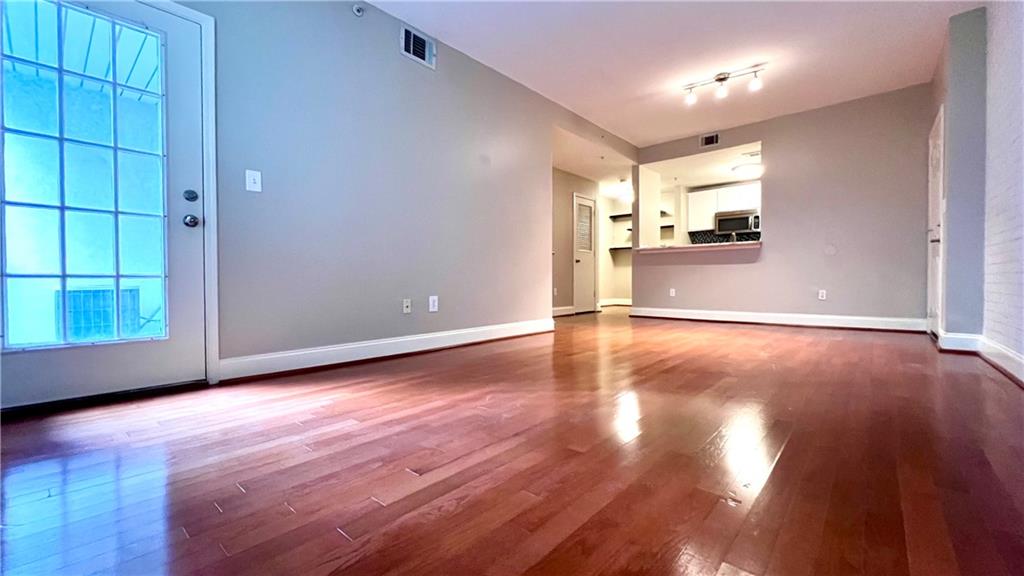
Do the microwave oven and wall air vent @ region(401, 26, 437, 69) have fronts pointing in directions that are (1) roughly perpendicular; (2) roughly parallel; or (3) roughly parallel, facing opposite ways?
roughly perpendicular

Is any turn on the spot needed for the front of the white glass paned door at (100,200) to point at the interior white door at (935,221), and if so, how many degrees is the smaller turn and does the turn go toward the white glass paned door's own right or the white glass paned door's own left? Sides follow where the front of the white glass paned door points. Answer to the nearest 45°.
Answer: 0° — it already faces it

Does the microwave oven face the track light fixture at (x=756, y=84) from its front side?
yes

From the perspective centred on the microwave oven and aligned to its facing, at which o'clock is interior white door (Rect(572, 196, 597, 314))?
The interior white door is roughly at 2 o'clock from the microwave oven.

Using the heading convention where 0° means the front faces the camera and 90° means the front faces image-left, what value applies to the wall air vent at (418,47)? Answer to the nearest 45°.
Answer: approximately 315°

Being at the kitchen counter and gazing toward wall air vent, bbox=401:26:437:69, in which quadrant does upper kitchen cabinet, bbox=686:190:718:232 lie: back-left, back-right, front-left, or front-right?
back-right

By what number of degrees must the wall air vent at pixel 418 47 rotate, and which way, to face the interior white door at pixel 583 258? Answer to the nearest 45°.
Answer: approximately 90° to its left

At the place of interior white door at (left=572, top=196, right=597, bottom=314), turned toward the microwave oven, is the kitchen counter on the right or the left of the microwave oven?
right

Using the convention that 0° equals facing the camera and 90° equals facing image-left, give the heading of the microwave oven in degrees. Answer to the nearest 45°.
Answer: approximately 0°

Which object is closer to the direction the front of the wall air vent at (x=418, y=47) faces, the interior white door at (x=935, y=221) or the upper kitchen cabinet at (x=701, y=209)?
the interior white door

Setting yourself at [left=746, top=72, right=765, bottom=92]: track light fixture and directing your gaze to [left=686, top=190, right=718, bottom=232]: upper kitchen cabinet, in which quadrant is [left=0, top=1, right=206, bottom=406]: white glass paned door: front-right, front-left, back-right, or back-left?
back-left

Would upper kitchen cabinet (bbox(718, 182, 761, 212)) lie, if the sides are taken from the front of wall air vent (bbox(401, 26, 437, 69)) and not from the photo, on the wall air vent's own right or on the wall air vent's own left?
on the wall air vent's own left

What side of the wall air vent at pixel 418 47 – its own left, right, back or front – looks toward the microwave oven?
left
